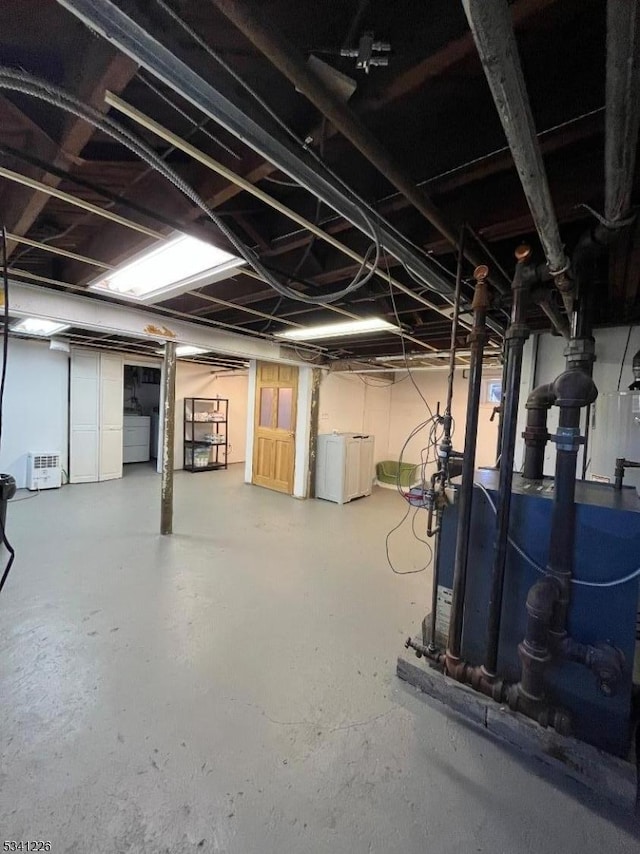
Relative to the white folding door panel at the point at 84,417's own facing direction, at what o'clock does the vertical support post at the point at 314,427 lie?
The vertical support post is roughly at 10 o'clock from the white folding door panel.

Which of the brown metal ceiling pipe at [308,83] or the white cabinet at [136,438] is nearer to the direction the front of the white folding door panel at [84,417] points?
the brown metal ceiling pipe

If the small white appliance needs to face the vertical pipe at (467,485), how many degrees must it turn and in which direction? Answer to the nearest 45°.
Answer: approximately 45° to its right

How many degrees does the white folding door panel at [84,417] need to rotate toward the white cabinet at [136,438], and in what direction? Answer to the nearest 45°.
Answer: approximately 135° to its left

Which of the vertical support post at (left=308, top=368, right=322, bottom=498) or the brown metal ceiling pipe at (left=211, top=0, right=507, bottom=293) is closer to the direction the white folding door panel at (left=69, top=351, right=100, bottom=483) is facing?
the brown metal ceiling pipe

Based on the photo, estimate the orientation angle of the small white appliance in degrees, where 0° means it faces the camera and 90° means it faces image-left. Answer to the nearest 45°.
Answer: approximately 315°

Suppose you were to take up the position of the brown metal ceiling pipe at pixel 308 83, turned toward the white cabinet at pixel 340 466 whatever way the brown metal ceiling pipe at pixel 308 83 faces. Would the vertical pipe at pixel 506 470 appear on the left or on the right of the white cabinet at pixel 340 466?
right

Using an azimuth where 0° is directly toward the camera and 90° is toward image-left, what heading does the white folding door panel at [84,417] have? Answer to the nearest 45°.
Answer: approximately 0°
